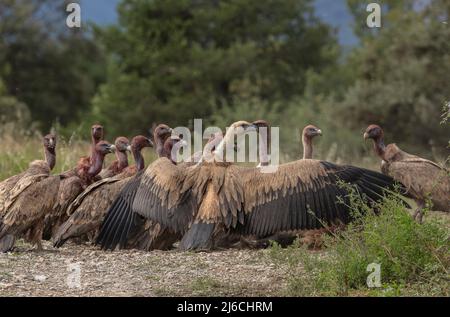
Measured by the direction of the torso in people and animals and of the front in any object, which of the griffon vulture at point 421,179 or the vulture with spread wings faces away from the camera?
the vulture with spread wings

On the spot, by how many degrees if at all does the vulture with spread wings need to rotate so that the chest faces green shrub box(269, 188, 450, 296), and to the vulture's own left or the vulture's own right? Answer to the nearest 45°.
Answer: approximately 135° to the vulture's own right

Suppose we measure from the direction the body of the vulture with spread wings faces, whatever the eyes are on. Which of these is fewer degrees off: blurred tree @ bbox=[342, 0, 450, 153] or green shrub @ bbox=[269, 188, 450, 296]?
the blurred tree

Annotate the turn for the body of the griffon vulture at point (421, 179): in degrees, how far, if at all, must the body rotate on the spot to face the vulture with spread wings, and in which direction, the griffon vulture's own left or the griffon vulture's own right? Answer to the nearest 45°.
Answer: approximately 45° to the griffon vulture's own left

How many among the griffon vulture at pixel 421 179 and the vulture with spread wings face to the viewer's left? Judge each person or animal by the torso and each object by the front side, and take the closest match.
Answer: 1

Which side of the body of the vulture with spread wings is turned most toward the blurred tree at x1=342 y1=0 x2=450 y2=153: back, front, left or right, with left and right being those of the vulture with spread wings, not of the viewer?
front

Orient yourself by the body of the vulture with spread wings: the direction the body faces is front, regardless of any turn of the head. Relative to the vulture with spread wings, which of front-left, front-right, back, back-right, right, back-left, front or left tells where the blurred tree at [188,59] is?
front

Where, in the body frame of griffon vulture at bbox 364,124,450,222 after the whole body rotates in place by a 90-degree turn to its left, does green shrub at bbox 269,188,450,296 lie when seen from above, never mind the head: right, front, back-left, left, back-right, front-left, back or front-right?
front

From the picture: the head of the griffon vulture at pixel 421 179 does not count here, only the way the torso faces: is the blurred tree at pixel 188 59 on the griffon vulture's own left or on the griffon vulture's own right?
on the griffon vulture's own right

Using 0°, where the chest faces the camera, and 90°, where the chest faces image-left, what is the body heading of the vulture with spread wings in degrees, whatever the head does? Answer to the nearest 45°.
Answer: approximately 180°

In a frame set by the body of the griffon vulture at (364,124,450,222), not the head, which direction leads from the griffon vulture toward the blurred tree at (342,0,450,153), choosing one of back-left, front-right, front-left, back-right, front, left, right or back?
right

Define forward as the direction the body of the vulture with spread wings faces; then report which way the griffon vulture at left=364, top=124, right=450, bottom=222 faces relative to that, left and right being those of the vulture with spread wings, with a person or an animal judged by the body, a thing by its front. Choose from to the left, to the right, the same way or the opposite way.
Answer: to the left

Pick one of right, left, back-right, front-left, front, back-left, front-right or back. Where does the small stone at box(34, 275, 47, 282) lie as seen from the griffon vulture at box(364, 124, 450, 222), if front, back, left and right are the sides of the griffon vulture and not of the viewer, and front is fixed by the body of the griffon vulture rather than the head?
front-left

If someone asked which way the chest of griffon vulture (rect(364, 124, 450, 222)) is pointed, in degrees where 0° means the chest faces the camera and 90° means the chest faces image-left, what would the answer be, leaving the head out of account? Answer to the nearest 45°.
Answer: approximately 90°
